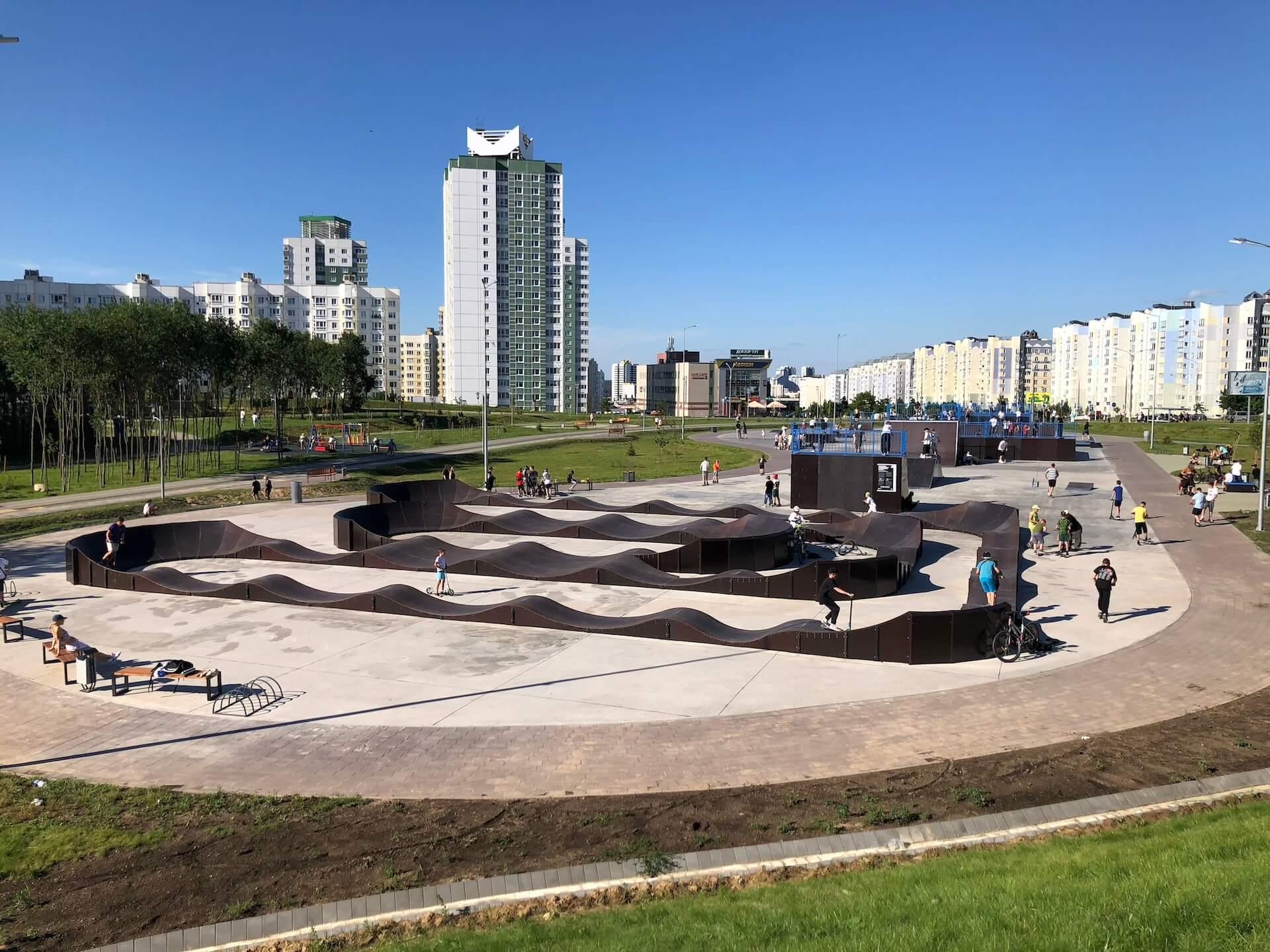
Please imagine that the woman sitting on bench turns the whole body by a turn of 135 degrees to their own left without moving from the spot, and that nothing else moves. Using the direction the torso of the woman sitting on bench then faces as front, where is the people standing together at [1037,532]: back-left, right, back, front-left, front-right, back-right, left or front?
back-right

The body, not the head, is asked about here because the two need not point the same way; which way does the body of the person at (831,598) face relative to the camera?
to the viewer's right

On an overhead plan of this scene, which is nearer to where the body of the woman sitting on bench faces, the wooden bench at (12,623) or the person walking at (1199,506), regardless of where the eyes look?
the person walking

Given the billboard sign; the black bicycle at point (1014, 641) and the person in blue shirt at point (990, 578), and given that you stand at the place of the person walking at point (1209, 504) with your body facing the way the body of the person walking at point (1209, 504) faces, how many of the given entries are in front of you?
2

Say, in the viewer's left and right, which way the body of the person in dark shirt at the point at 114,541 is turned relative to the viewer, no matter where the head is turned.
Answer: facing the viewer and to the right of the viewer

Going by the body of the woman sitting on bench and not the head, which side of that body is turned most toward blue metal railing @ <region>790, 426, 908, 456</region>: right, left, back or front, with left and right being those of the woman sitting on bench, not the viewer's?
front

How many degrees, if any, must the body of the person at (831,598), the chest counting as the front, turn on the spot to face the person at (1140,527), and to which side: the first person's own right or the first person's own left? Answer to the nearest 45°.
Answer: approximately 45° to the first person's own left

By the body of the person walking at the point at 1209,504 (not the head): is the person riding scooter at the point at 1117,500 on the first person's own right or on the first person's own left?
on the first person's own right

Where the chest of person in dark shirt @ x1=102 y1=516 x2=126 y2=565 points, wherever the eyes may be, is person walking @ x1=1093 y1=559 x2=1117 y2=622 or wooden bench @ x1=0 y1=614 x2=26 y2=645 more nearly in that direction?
the person walking

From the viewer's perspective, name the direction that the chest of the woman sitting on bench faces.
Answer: to the viewer's right

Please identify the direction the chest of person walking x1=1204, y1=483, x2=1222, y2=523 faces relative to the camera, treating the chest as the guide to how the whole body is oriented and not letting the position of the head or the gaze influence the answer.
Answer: toward the camera
